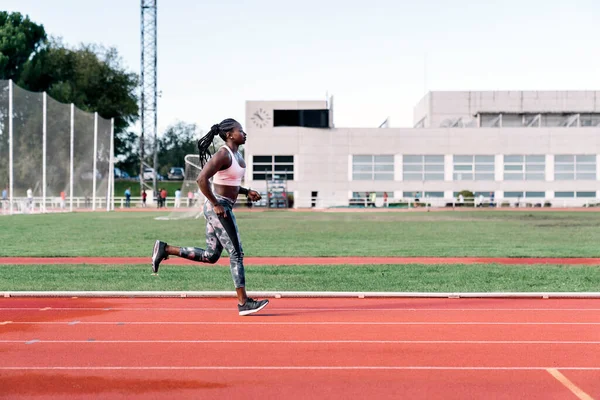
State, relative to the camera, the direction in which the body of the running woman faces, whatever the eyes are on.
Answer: to the viewer's right

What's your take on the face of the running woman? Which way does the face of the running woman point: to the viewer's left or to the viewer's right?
to the viewer's right
